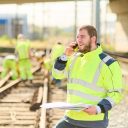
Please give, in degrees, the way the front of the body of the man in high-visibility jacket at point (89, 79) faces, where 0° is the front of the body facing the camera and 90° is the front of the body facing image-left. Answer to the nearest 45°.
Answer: approximately 45°

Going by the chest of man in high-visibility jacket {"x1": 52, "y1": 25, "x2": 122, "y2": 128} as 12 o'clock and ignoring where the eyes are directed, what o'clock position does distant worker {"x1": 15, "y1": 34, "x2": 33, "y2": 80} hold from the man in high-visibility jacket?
The distant worker is roughly at 4 o'clock from the man in high-visibility jacket.

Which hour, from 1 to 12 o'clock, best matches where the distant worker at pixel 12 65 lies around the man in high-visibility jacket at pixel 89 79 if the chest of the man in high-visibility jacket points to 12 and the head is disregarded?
The distant worker is roughly at 4 o'clock from the man in high-visibility jacket.
